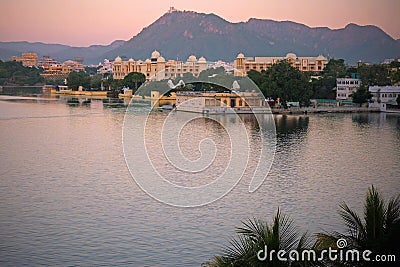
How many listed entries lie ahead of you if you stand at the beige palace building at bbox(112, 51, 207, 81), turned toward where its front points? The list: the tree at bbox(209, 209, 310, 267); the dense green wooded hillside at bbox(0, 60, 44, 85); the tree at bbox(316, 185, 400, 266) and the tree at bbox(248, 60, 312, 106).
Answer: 3

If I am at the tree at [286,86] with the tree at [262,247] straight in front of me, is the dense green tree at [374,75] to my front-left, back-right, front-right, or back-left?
back-left

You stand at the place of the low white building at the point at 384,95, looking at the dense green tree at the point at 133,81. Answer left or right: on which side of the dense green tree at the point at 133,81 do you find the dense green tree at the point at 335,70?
right

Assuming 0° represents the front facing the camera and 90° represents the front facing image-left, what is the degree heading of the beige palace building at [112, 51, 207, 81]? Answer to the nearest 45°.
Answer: approximately 0°

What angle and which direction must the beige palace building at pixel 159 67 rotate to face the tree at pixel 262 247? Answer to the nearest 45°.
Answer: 0° — it already faces it

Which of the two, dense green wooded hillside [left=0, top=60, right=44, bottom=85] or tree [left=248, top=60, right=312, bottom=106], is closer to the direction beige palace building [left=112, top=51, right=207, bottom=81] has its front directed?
the tree

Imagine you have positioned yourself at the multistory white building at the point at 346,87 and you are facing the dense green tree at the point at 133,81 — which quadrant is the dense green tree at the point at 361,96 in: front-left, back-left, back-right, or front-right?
back-left

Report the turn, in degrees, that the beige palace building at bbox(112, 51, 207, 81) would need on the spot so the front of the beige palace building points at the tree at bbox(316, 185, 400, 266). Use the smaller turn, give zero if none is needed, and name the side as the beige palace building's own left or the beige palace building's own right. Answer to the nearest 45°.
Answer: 0° — it already faces it

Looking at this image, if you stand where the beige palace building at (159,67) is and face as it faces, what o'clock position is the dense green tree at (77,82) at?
The dense green tree is roughly at 2 o'clock from the beige palace building.
